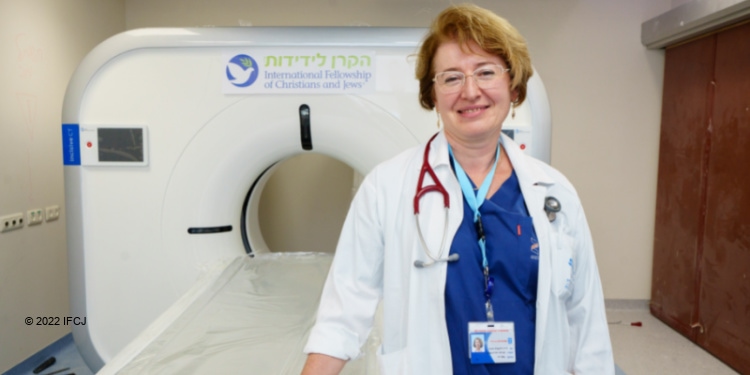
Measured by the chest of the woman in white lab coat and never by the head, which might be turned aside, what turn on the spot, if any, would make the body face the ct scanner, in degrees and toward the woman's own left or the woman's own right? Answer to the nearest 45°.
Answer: approximately 135° to the woman's own right

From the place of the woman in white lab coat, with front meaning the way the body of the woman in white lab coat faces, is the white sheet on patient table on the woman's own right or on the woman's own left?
on the woman's own right

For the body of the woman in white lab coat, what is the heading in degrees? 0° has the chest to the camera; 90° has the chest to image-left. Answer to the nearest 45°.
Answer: approximately 0°
